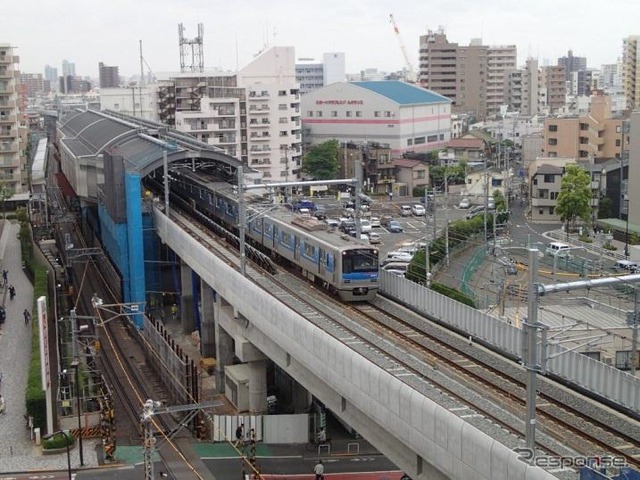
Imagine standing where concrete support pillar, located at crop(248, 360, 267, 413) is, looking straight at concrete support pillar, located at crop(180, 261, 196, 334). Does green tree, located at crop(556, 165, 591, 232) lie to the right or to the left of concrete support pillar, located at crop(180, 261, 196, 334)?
right

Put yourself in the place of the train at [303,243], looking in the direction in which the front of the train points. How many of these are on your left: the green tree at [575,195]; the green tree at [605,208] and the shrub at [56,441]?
2

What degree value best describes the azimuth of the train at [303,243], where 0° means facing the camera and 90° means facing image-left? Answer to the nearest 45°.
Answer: approximately 315°

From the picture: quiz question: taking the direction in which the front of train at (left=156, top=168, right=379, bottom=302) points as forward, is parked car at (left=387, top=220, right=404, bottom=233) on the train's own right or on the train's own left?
on the train's own left

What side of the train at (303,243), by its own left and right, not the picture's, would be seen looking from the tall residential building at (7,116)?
back
